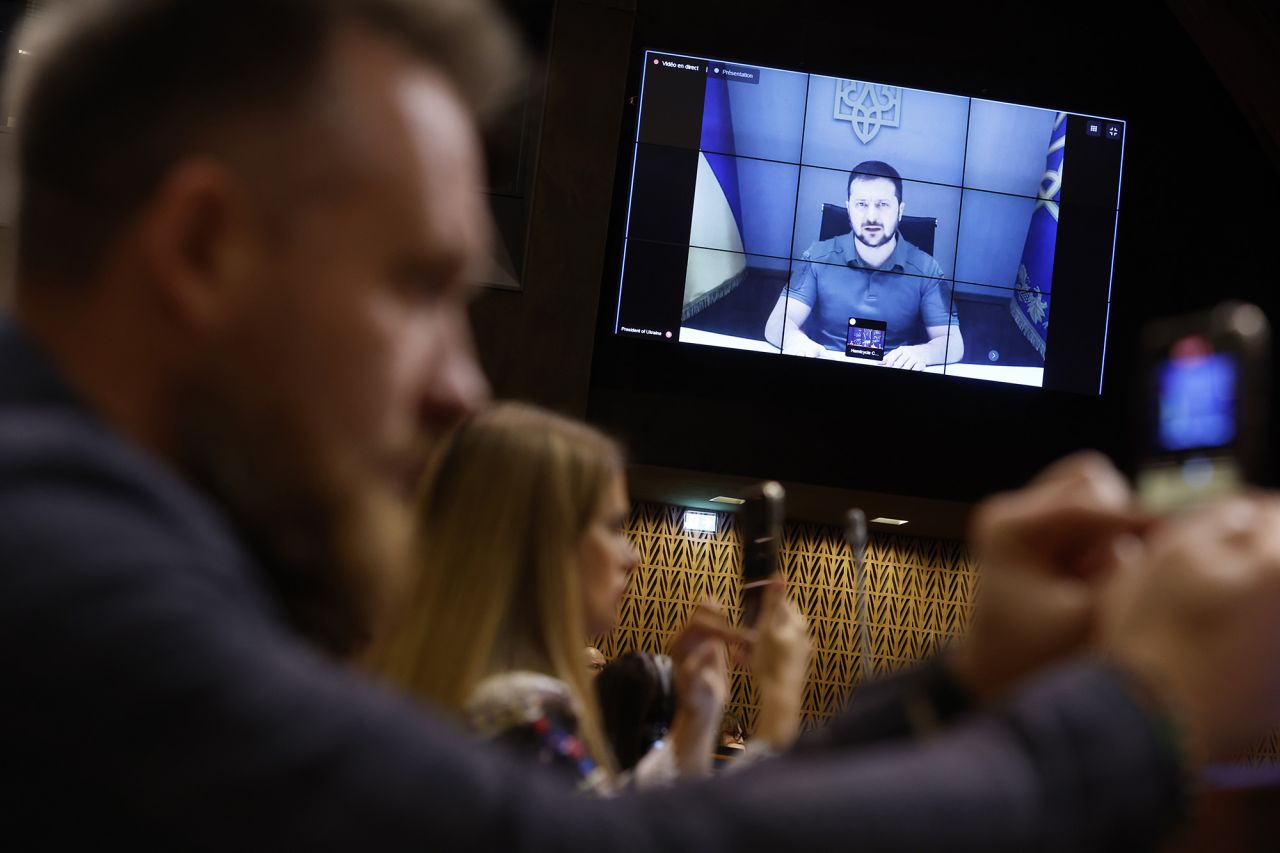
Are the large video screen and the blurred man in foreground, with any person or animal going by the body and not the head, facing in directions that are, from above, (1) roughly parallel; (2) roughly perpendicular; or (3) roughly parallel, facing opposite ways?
roughly perpendicular

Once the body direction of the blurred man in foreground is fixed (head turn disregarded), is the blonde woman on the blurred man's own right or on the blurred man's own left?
on the blurred man's own left

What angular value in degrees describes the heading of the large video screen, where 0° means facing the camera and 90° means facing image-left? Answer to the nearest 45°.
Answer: approximately 0°

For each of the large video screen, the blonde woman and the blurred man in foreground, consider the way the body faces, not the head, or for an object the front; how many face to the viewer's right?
2

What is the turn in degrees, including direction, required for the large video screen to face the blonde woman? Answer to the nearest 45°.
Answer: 0° — it already faces them

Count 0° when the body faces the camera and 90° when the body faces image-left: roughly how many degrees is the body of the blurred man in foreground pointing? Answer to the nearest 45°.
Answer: approximately 270°

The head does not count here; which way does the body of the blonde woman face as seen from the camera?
to the viewer's right
